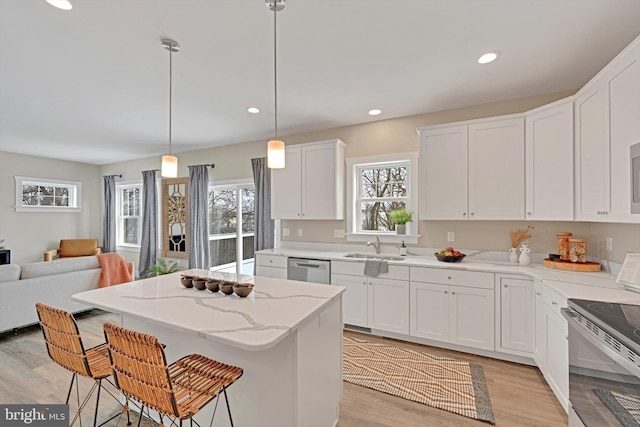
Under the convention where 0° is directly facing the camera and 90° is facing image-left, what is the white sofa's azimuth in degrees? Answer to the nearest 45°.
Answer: approximately 135°

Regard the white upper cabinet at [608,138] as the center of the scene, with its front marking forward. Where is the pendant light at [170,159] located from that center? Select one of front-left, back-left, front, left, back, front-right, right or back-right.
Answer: front-left

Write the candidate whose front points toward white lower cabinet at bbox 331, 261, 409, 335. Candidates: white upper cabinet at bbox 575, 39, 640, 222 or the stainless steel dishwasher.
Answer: the white upper cabinet

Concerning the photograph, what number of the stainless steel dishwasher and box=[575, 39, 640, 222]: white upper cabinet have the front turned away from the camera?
0

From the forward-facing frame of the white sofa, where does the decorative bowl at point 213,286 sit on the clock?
The decorative bowl is roughly at 7 o'clock from the white sofa.

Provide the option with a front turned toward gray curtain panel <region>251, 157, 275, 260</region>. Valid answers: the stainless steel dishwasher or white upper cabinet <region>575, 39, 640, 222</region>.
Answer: the white upper cabinet

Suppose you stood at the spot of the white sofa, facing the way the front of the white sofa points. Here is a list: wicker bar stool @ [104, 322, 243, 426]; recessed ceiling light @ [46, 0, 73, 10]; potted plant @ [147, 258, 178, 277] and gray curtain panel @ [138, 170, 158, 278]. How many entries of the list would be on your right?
2

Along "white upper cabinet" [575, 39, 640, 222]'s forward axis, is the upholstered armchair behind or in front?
in front

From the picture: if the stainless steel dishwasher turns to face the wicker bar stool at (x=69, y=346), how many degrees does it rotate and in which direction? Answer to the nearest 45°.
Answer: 0° — it already faces it

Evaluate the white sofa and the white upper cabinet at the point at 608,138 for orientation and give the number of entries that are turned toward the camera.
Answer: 0

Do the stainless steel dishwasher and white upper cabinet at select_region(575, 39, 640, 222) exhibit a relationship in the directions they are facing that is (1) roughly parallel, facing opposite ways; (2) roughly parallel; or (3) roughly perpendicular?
roughly perpendicular

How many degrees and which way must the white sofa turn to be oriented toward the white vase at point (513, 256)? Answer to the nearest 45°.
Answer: approximately 180°

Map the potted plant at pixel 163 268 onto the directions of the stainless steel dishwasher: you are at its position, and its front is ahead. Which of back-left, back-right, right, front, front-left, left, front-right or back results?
right

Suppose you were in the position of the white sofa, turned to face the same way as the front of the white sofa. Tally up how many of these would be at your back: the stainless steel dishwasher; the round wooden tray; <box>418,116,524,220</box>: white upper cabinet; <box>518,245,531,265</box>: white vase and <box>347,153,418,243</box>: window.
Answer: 5

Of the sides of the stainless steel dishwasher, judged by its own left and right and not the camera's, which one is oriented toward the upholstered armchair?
right

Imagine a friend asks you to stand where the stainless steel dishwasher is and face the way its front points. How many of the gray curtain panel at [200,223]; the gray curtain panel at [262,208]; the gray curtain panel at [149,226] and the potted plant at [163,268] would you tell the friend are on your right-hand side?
4

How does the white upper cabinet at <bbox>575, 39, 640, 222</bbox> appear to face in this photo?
to the viewer's left
